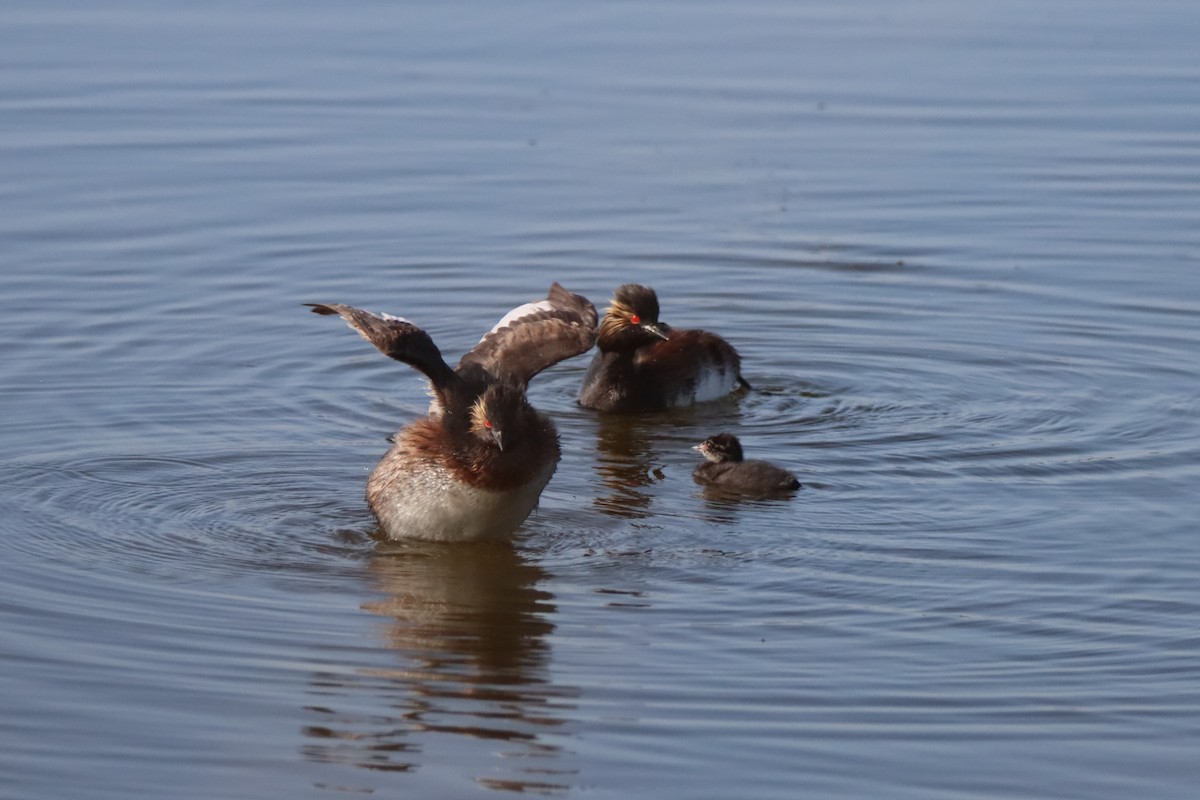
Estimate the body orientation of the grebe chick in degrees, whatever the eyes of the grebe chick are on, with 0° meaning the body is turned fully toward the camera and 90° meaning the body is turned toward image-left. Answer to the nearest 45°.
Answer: approximately 90°

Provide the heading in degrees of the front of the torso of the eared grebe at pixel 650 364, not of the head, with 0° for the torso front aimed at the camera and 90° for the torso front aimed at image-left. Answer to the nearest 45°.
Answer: approximately 45°

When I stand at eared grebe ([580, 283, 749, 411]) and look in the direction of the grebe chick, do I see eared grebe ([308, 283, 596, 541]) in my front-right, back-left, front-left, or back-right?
front-right

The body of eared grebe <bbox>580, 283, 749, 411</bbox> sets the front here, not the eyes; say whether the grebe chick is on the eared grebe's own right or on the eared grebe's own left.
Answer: on the eared grebe's own left

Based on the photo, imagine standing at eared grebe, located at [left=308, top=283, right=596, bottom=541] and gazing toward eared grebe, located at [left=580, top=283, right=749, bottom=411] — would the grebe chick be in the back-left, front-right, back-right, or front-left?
front-right

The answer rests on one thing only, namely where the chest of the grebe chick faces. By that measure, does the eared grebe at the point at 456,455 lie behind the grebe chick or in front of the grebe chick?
in front

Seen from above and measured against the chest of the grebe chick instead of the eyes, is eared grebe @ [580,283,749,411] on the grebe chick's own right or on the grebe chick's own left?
on the grebe chick's own right

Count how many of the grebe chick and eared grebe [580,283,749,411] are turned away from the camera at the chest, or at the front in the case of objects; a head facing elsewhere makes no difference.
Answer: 0
